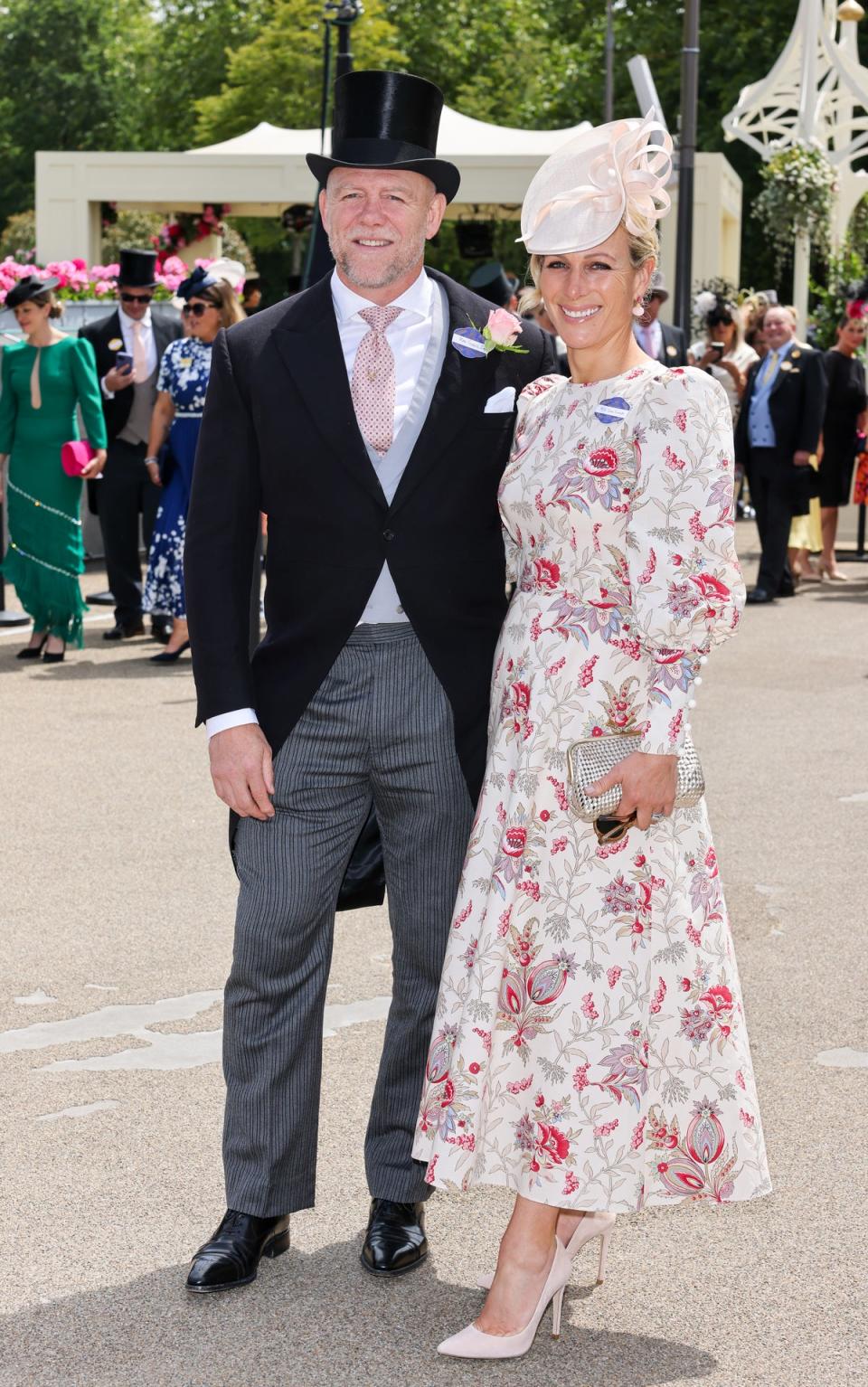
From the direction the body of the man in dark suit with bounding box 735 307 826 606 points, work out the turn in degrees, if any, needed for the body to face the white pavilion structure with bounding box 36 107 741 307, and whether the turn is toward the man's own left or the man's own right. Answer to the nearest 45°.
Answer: approximately 90° to the man's own right

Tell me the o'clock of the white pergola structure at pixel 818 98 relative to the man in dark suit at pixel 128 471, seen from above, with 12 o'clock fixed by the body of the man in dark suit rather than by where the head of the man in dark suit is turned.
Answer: The white pergola structure is roughly at 7 o'clock from the man in dark suit.

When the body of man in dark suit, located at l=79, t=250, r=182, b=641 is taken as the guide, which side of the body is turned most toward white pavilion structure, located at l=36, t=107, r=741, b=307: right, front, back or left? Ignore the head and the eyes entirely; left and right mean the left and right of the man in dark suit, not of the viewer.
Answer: back

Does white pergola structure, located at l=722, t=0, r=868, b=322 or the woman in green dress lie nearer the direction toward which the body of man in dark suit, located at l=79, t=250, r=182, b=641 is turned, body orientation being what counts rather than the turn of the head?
the woman in green dress

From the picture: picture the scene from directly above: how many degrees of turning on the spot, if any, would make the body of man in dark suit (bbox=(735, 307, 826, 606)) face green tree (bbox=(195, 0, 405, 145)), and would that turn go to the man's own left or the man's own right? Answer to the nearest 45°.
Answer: approximately 135° to the man's own right

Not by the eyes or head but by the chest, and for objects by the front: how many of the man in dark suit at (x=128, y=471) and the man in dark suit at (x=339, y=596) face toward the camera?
2

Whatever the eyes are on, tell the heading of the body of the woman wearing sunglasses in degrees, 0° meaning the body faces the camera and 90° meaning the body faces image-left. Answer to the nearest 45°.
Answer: approximately 45°

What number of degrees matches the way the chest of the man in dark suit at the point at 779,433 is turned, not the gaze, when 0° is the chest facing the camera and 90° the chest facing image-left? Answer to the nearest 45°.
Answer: approximately 45°

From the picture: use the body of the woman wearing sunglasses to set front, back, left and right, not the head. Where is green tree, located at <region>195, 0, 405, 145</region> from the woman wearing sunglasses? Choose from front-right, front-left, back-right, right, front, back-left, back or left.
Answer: back-right

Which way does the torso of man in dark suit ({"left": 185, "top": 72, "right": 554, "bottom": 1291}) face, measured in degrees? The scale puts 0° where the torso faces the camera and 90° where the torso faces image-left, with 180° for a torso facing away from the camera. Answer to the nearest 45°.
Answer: approximately 0°

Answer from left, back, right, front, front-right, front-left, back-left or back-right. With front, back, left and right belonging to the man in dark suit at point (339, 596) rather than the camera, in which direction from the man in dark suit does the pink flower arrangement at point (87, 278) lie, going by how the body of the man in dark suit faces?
back

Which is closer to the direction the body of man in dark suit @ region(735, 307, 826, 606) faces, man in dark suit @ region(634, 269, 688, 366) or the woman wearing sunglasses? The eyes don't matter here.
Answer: the woman wearing sunglasses

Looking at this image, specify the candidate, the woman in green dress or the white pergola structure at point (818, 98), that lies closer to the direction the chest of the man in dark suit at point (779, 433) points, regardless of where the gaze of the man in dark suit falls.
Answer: the woman in green dress

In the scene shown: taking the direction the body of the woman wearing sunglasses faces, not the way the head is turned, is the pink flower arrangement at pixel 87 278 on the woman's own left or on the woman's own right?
on the woman's own right

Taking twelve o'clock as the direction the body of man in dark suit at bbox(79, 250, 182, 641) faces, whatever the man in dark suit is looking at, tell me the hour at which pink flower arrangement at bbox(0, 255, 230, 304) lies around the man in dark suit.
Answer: The pink flower arrangement is roughly at 6 o'clock from the man in dark suit.

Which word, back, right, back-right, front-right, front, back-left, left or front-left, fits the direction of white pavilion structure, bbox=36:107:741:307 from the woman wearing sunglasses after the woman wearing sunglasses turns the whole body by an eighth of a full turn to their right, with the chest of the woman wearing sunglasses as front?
right
